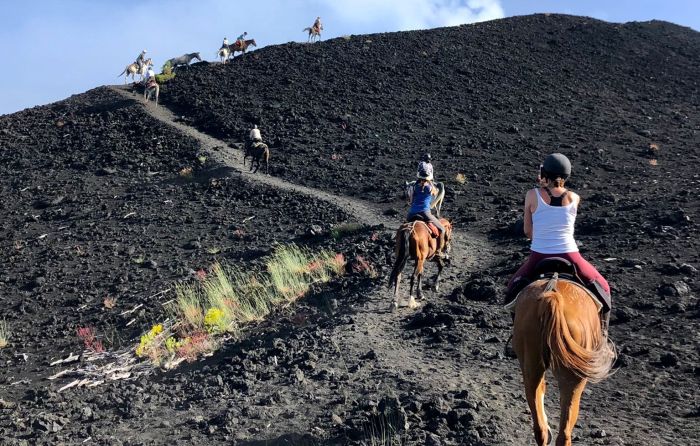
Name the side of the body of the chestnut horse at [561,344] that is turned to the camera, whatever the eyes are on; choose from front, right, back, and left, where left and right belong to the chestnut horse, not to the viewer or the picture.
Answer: back

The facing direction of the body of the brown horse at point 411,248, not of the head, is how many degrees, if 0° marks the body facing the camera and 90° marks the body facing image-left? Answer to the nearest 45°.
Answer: approximately 225°

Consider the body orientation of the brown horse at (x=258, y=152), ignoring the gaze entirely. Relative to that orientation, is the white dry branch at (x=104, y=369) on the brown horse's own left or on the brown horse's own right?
on the brown horse's own left

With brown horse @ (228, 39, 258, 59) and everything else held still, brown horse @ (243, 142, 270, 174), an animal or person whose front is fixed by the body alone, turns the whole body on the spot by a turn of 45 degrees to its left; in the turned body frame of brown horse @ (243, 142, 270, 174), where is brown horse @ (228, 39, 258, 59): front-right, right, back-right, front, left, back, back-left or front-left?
right

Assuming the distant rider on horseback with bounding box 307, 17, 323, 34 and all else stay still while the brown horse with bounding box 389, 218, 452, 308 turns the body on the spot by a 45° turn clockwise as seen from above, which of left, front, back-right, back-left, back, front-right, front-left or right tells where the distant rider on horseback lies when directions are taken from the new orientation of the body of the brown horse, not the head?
left

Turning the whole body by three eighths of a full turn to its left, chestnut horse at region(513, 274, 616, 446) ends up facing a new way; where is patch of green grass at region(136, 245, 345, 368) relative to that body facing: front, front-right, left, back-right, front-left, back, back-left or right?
right

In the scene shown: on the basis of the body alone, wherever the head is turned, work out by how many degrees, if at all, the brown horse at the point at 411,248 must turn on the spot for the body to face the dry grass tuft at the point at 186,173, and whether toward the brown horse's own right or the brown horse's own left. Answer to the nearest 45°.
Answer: approximately 90° to the brown horse's own left

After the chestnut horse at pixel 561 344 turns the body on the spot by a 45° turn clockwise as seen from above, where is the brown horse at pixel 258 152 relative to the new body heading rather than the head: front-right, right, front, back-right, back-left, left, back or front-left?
left

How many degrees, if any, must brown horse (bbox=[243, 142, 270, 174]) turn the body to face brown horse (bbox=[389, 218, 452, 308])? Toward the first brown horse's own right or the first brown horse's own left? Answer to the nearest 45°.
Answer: approximately 135° to the first brown horse's own left

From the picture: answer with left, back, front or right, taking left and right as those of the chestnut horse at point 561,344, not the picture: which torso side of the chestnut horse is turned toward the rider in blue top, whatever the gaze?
front

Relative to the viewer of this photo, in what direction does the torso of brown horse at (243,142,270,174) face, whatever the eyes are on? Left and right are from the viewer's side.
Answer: facing away from the viewer and to the left of the viewer

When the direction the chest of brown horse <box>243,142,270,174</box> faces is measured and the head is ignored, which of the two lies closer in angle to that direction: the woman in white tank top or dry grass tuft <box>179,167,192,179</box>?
the dry grass tuft

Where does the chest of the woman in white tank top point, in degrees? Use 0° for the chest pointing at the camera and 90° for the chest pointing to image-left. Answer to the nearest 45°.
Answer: approximately 180°

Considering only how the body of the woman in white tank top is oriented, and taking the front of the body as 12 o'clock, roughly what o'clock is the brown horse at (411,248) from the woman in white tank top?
The brown horse is roughly at 11 o'clock from the woman in white tank top.

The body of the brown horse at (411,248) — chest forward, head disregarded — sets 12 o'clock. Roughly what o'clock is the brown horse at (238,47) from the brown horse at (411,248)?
the brown horse at (238,47) is roughly at 10 o'clock from the brown horse at (411,248).

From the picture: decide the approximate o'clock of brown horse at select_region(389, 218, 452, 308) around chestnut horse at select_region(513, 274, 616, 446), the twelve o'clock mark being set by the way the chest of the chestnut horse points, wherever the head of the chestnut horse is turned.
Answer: The brown horse is roughly at 11 o'clock from the chestnut horse.

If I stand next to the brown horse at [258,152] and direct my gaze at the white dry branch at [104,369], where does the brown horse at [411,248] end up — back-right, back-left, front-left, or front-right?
front-left
